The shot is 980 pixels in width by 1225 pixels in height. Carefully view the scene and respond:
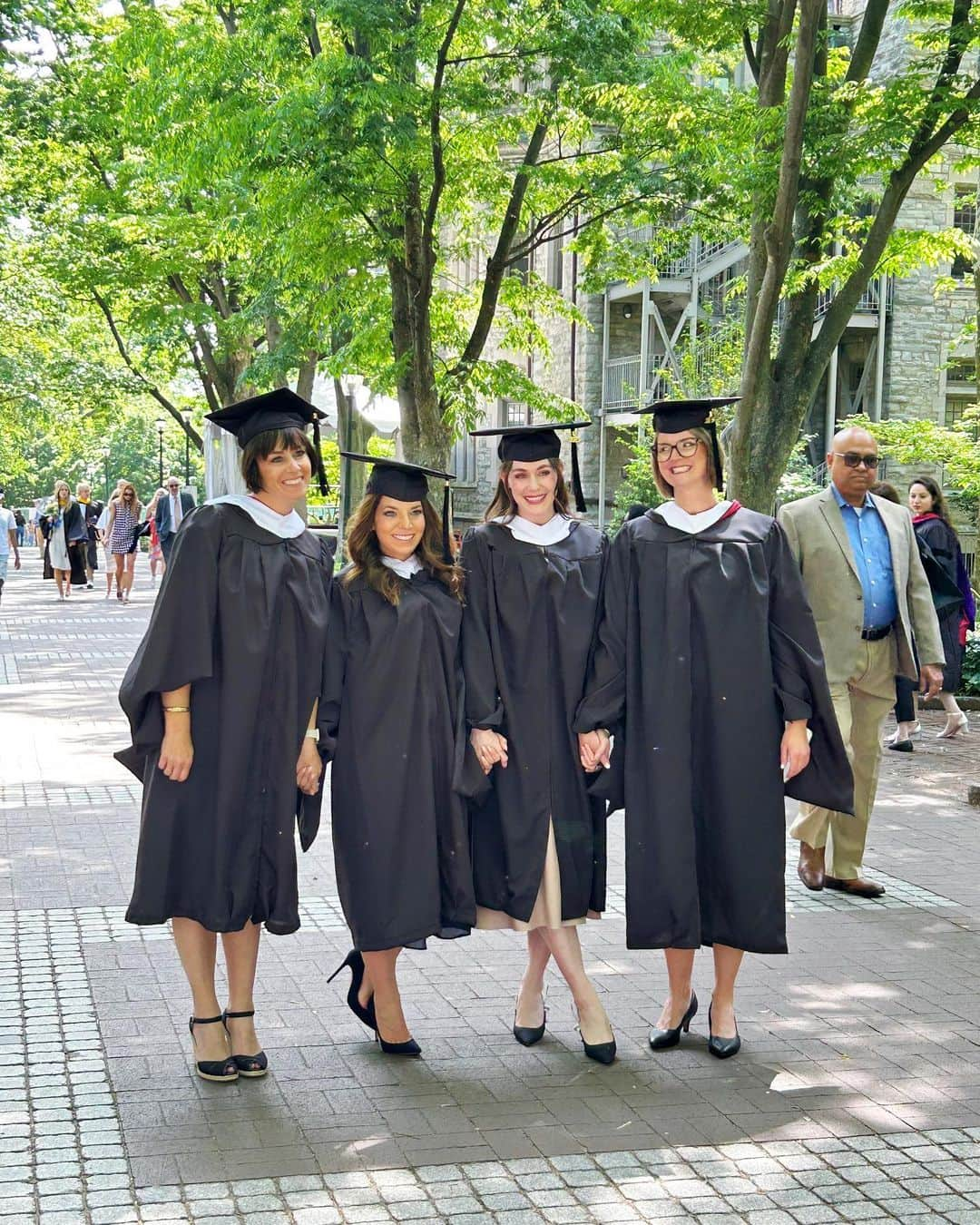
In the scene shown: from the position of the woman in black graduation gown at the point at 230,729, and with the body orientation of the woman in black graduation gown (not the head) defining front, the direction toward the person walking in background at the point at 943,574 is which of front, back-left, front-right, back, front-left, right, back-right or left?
left

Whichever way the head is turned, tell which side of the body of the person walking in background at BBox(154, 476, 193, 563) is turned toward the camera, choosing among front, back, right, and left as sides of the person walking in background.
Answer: front

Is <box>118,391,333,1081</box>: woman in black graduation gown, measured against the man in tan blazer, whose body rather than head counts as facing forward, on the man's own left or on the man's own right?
on the man's own right

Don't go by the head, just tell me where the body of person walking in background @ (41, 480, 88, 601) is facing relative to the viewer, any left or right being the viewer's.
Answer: facing the viewer

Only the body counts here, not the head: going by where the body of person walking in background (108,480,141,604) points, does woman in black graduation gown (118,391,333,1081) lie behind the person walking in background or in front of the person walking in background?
in front

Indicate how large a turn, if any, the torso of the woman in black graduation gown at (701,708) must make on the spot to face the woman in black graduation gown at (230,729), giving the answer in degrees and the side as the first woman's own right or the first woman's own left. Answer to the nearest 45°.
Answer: approximately 90° to the first woman's own right

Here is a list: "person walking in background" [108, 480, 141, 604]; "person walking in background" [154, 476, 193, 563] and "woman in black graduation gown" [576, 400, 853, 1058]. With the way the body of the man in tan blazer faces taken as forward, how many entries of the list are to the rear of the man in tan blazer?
2

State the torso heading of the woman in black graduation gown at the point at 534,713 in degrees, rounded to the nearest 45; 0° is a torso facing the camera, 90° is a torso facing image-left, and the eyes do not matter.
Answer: approximately 0°

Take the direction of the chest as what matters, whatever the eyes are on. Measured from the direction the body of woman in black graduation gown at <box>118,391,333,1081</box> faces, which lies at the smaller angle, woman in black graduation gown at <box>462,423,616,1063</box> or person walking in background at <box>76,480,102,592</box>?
the woman in black graduation gown

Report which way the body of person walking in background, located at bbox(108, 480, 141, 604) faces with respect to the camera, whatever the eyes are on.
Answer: toward the camera
